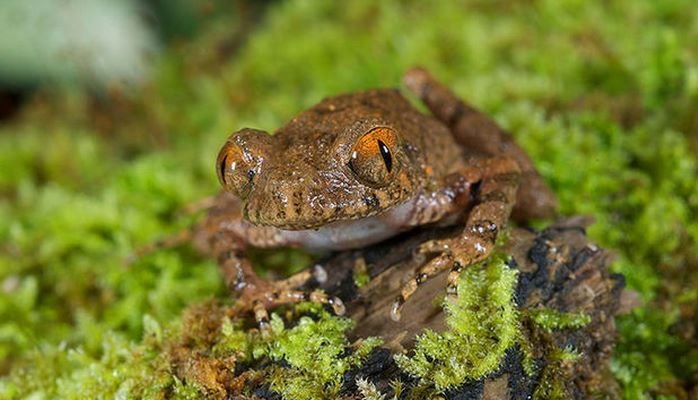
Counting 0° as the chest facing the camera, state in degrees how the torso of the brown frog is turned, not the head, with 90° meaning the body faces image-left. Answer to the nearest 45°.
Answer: approximately 45°
